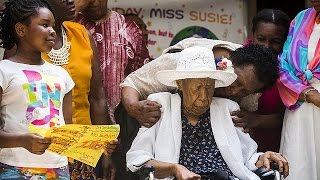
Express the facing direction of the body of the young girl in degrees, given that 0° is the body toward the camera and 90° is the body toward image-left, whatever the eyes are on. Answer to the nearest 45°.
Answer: approximately 315°

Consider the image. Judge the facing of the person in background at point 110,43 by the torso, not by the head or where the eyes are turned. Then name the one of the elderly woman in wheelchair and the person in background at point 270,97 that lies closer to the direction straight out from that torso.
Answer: the elderly woman in wheelchair

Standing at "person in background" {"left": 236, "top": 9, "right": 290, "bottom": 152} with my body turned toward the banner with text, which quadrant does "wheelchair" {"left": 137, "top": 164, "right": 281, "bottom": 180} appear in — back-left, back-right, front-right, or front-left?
back-left

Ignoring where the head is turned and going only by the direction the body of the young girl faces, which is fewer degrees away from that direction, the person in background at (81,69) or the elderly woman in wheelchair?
the elderly woman in wheelchair

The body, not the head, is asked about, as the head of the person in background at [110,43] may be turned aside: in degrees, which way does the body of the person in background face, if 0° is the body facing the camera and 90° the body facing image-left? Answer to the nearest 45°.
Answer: approximately 0°

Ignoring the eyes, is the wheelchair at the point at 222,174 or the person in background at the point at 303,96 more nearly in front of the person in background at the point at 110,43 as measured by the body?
the wheelchair

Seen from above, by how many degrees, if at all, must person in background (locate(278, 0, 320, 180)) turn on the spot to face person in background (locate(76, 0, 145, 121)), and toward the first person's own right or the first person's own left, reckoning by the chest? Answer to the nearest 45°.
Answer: approximately 90° to the first person's own right
